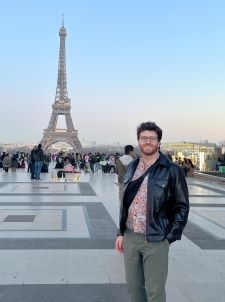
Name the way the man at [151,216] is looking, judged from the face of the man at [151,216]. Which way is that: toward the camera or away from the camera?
toward the camera

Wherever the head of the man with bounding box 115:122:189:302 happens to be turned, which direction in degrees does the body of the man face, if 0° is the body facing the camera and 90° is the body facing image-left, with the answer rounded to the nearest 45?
approximately 45°

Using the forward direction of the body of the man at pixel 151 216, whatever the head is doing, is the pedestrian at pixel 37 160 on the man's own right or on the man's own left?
on the man's own right
